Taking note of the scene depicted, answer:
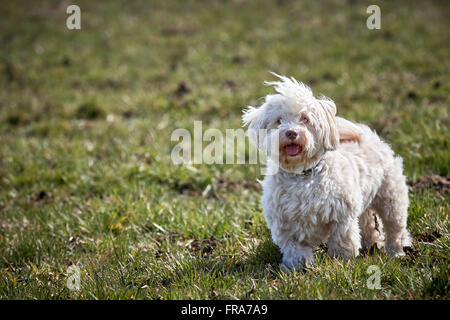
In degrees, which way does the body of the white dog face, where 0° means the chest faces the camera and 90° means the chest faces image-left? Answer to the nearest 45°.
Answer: approximately 45°
